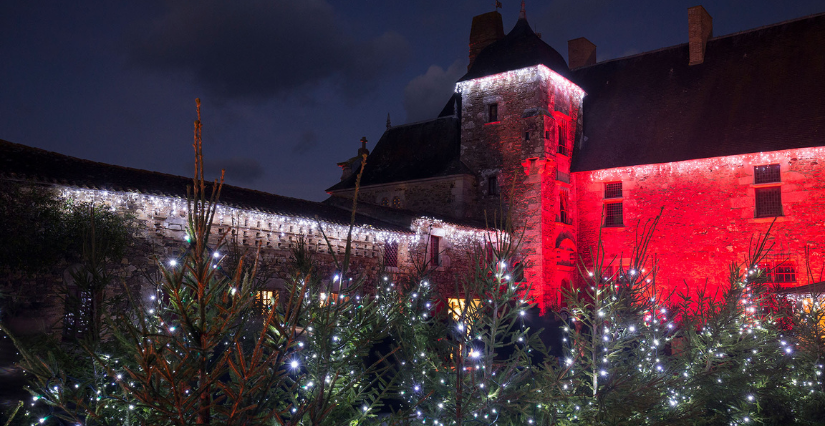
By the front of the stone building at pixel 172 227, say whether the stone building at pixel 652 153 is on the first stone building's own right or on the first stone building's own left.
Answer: on the first stone building's own left

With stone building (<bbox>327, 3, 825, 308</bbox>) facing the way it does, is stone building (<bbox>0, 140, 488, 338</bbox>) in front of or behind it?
in front

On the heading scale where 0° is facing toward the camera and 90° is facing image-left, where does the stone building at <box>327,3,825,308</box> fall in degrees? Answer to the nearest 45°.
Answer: approximately 45°

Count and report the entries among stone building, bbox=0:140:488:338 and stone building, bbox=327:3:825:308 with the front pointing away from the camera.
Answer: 0

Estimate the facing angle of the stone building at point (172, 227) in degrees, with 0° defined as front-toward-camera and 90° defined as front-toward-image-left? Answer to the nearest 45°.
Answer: approximately 315°
